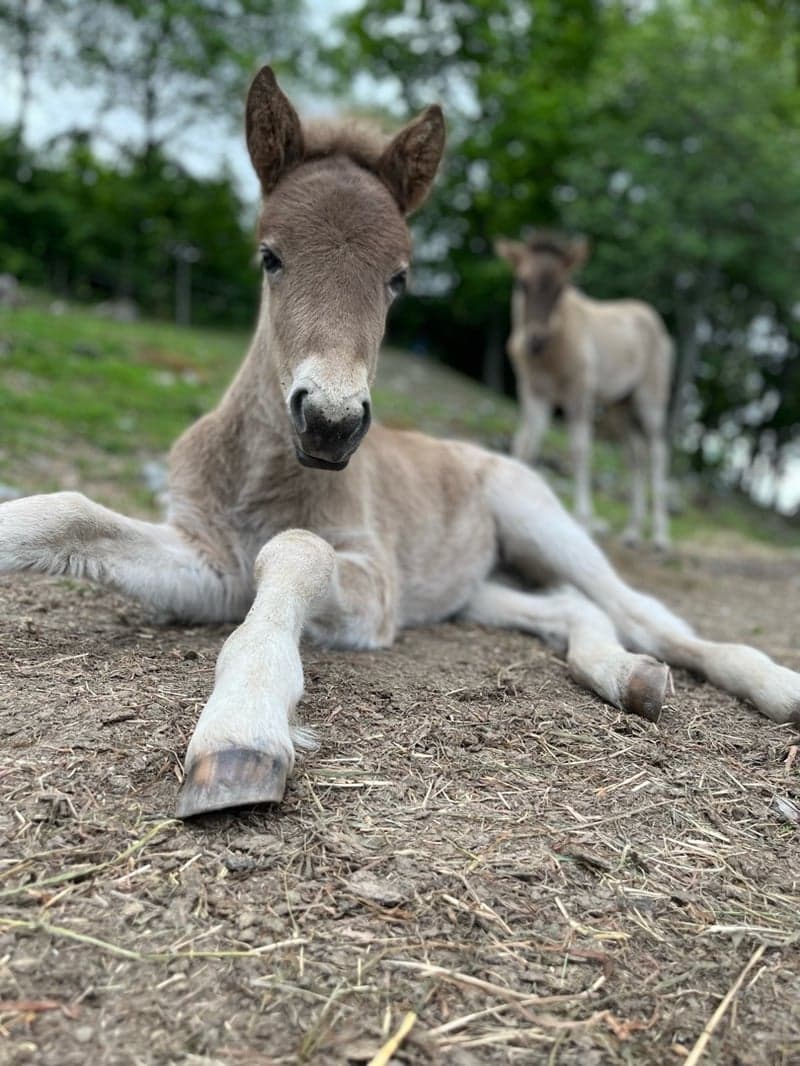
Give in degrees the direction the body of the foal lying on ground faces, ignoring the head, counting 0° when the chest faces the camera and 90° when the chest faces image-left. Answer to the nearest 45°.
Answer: approximately 45°

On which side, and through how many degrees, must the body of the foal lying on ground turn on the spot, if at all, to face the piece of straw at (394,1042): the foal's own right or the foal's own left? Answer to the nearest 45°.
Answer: approximately 45° to the foal's own left

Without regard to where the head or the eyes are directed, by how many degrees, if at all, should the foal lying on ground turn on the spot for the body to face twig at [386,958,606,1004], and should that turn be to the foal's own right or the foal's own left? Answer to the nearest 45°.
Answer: approximately 45° to the foal's own left

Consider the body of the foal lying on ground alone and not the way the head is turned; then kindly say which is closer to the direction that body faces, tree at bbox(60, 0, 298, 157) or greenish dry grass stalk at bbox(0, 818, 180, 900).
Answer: the greenish dry grass stalk

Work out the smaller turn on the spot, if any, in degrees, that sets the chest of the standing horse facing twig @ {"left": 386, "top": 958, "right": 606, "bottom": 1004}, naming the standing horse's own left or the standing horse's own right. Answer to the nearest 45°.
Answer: approximately 45° to the standing horse's own left

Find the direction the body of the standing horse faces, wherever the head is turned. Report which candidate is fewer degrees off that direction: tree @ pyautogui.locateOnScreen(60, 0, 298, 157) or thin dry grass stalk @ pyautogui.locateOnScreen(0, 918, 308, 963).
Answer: the thin dry grass stalk

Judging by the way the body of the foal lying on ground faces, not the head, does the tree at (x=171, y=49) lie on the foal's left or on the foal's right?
on the foal's right
